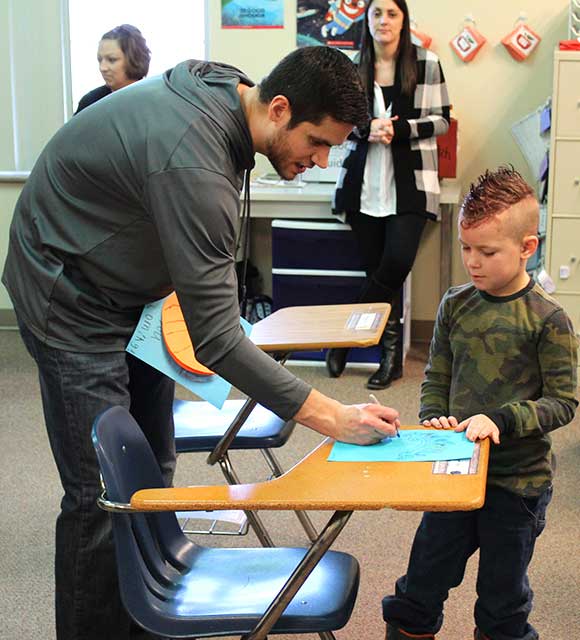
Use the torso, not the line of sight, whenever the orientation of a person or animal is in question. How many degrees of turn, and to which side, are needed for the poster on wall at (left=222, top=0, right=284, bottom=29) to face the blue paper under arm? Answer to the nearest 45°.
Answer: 0° — it already faces it

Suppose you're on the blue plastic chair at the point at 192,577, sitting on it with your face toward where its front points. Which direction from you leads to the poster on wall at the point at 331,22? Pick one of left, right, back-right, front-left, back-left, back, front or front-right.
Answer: left

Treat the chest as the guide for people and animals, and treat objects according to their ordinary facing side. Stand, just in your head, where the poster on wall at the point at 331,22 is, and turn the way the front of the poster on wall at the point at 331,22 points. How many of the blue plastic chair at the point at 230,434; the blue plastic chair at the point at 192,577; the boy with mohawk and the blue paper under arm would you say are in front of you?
4

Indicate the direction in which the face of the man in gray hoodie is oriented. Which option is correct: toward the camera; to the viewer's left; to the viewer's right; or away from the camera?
to the viewer's right

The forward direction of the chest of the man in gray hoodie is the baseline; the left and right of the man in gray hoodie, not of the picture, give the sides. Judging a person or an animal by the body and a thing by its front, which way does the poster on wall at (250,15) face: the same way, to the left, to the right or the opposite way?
to the right

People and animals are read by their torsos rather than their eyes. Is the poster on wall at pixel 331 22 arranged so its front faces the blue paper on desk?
yes

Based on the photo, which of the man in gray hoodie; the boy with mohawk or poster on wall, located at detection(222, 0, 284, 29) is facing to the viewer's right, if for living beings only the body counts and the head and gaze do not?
the man in gray hoodie

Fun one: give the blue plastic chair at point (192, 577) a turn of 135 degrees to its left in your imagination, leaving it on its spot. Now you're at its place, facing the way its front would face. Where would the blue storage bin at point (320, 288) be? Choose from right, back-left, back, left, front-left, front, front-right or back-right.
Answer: front-right

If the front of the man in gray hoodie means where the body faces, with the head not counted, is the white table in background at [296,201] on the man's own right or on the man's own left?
on the man's own left

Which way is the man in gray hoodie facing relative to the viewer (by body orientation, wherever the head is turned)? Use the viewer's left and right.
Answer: facing to the right of the viewer

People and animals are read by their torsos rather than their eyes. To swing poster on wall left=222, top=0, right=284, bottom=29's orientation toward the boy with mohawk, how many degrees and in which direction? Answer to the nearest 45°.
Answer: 0° — it already faces them

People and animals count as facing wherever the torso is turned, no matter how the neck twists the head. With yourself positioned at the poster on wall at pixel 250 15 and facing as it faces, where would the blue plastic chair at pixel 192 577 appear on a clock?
The blue plastic chair is roughly at 12 o'clock from the poster on wall.

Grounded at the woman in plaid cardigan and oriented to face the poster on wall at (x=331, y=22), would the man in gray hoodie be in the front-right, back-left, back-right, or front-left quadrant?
back-left

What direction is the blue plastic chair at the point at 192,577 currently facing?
to the viewer's right

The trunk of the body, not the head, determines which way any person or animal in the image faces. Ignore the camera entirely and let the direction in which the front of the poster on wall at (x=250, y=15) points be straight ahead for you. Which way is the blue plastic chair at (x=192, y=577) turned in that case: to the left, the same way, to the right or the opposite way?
to the left
